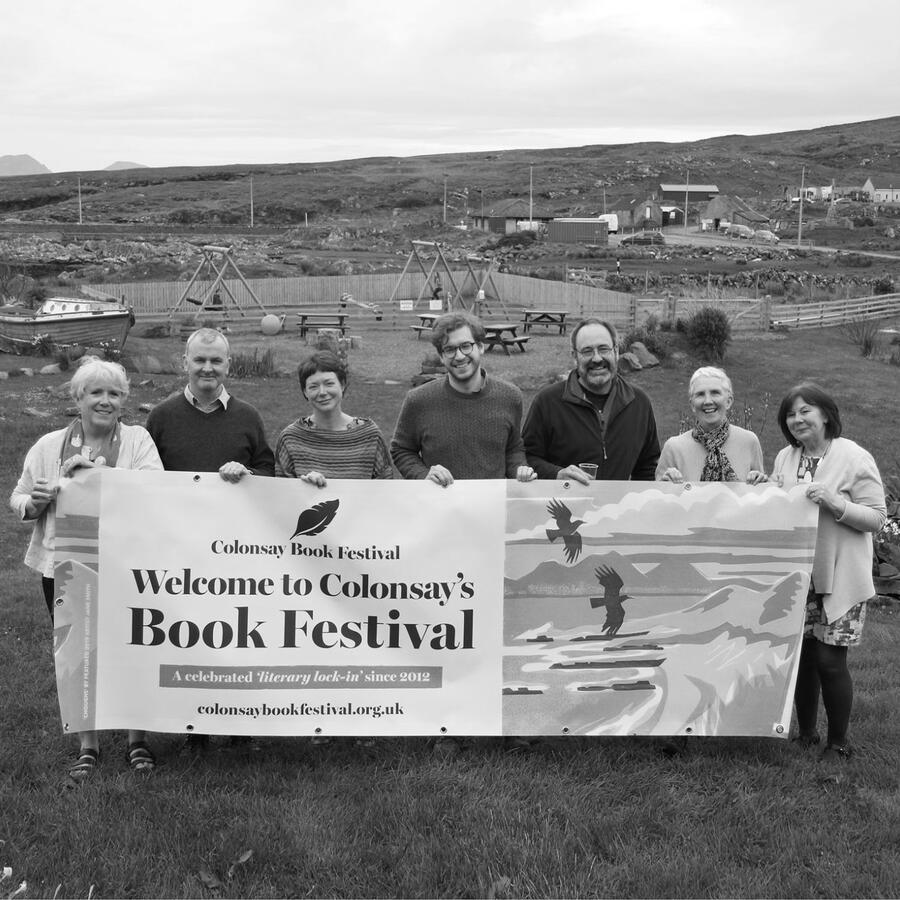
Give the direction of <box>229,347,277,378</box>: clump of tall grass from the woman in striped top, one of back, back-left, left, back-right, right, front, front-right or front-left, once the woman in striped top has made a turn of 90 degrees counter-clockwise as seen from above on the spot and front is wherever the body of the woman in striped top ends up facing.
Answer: left

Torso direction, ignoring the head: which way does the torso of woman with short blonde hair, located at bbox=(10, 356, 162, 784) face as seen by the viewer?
toward the camera

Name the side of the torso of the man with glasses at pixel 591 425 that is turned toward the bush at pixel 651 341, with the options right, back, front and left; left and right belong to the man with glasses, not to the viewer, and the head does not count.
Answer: back

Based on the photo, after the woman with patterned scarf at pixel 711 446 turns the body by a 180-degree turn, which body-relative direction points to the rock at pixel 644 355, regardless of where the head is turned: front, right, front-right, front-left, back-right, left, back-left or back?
front

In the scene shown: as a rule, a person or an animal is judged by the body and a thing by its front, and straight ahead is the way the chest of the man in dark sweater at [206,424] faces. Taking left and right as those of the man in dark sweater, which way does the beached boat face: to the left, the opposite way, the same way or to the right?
to the left

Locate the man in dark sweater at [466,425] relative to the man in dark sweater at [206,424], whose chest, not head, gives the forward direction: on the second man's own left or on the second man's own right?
on the second man's own left

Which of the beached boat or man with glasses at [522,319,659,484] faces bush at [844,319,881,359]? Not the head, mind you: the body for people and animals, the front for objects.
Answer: the beached boat

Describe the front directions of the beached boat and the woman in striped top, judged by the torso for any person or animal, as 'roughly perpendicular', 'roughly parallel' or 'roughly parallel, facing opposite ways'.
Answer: roughly perpendicular

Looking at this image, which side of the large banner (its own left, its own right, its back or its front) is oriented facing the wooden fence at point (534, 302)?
back

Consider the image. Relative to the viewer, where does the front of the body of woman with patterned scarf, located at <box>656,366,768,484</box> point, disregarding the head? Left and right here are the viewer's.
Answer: facing the viewer

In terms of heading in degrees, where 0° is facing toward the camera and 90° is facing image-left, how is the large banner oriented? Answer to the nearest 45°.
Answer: approximately 0°
